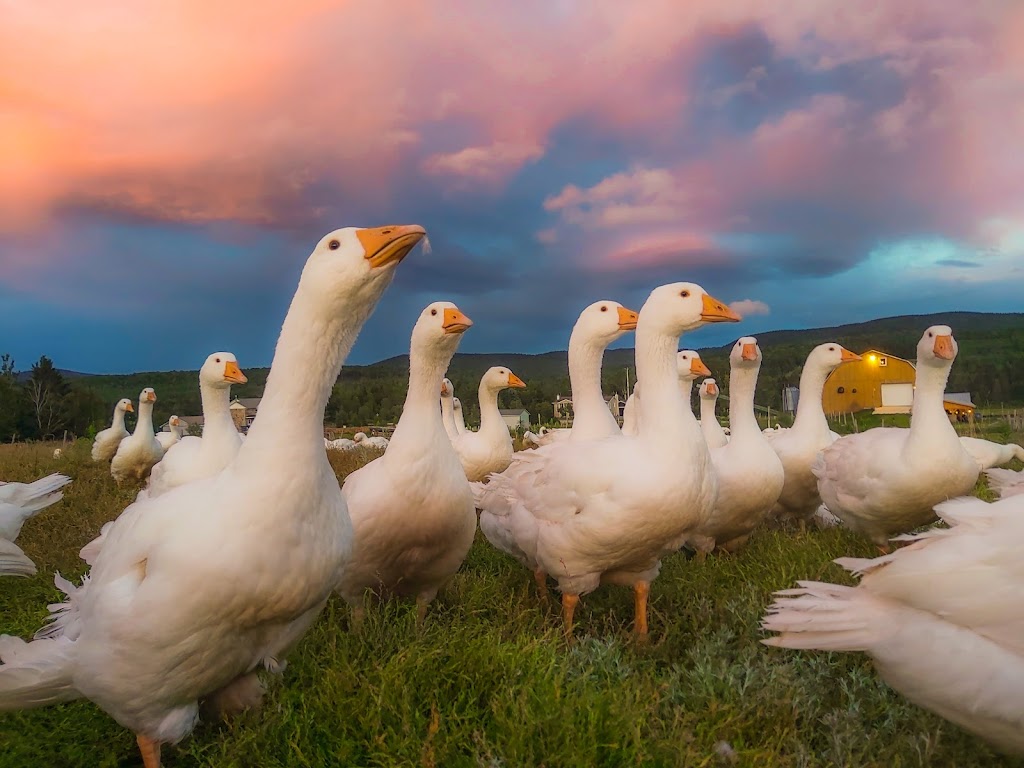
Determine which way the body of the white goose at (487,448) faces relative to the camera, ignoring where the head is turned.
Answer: to the viewer's right

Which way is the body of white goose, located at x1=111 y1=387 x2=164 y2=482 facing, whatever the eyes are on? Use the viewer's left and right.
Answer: facing the viewer and to the right of the viewer

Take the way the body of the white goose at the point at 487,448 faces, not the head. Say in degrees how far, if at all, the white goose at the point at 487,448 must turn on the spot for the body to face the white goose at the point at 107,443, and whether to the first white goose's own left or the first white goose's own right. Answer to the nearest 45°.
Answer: approximately 135° to the first white goose's own left

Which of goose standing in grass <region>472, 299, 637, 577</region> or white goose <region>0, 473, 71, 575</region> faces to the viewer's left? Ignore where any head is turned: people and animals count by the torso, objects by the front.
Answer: the white goose

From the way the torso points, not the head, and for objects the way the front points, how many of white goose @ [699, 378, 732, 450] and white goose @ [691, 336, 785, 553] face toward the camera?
2

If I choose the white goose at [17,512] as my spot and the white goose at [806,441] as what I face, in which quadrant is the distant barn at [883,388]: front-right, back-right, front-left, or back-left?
front-left

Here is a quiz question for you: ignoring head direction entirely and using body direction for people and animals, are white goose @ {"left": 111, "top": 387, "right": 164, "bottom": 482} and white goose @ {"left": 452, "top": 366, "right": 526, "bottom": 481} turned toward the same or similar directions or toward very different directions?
same or similar directions

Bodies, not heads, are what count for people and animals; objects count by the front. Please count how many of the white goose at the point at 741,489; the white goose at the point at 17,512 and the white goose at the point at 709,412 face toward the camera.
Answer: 2

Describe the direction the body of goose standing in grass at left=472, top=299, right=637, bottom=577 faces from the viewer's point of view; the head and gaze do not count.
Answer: to the viewer's right

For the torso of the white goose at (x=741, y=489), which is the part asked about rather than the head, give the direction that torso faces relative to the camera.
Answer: toward the camera

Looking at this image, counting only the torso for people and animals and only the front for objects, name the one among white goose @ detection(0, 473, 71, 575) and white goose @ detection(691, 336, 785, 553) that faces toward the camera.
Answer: white goose @ detection(691, 336, 785, 553)

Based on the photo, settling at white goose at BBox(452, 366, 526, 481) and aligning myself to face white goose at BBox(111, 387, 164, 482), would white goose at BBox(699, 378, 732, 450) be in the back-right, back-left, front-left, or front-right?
back-right

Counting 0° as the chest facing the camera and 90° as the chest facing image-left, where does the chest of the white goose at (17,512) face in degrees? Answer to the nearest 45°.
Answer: approximately 90°

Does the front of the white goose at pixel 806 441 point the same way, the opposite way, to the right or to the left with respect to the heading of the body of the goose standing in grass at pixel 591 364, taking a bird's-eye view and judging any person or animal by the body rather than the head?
the same way

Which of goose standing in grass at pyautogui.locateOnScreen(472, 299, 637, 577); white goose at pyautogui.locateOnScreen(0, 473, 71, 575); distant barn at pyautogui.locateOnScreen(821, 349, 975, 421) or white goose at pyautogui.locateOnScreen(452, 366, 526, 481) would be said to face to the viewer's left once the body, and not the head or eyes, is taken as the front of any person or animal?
white goose at pyautogui.locateOnScreen(0, 473, 71, 575)

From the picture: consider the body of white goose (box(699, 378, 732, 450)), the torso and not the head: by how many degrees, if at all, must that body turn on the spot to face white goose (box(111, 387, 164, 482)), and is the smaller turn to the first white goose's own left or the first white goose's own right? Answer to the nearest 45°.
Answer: approximately 90° to the first white goose's own right

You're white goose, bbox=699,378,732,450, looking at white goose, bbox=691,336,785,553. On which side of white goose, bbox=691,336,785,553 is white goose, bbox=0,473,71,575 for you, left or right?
right
